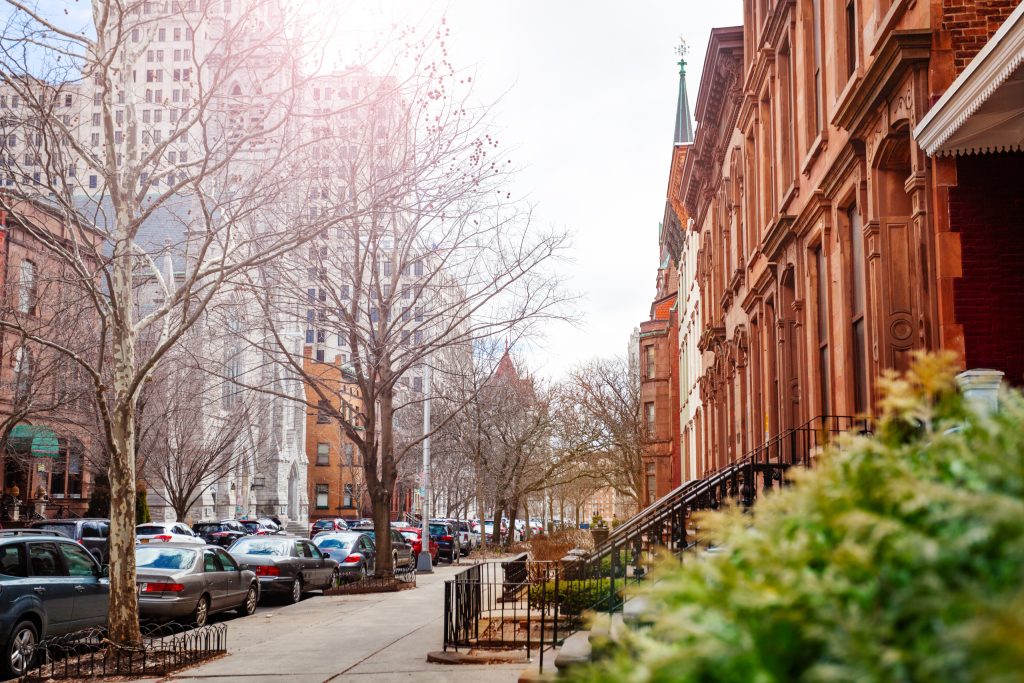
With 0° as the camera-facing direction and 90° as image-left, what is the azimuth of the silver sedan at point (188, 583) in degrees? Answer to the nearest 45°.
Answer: approximately 225°

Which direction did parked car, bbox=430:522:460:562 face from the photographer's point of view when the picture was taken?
facing away from the viewer

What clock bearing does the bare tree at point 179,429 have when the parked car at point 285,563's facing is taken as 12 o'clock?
The bare tree is roughly at 10 o'clock from the parked car.

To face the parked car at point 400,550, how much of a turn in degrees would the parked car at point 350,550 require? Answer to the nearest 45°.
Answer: approximately 45° to its left

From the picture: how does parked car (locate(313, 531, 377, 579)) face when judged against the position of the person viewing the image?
facing away from the viewer and to the right of the viewer

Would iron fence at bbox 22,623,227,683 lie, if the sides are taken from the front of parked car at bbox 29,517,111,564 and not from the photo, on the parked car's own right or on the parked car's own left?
on the parked car's own right

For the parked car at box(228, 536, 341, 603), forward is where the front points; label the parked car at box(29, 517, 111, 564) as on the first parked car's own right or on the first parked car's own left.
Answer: on the first parked car's own left

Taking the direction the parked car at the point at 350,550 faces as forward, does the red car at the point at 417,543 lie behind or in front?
in front

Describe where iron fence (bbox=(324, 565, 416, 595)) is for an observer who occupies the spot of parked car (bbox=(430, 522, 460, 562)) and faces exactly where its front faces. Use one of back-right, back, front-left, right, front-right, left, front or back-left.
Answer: back

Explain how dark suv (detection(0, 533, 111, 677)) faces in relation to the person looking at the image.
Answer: facing away from the viewer and to the right of the viewer
